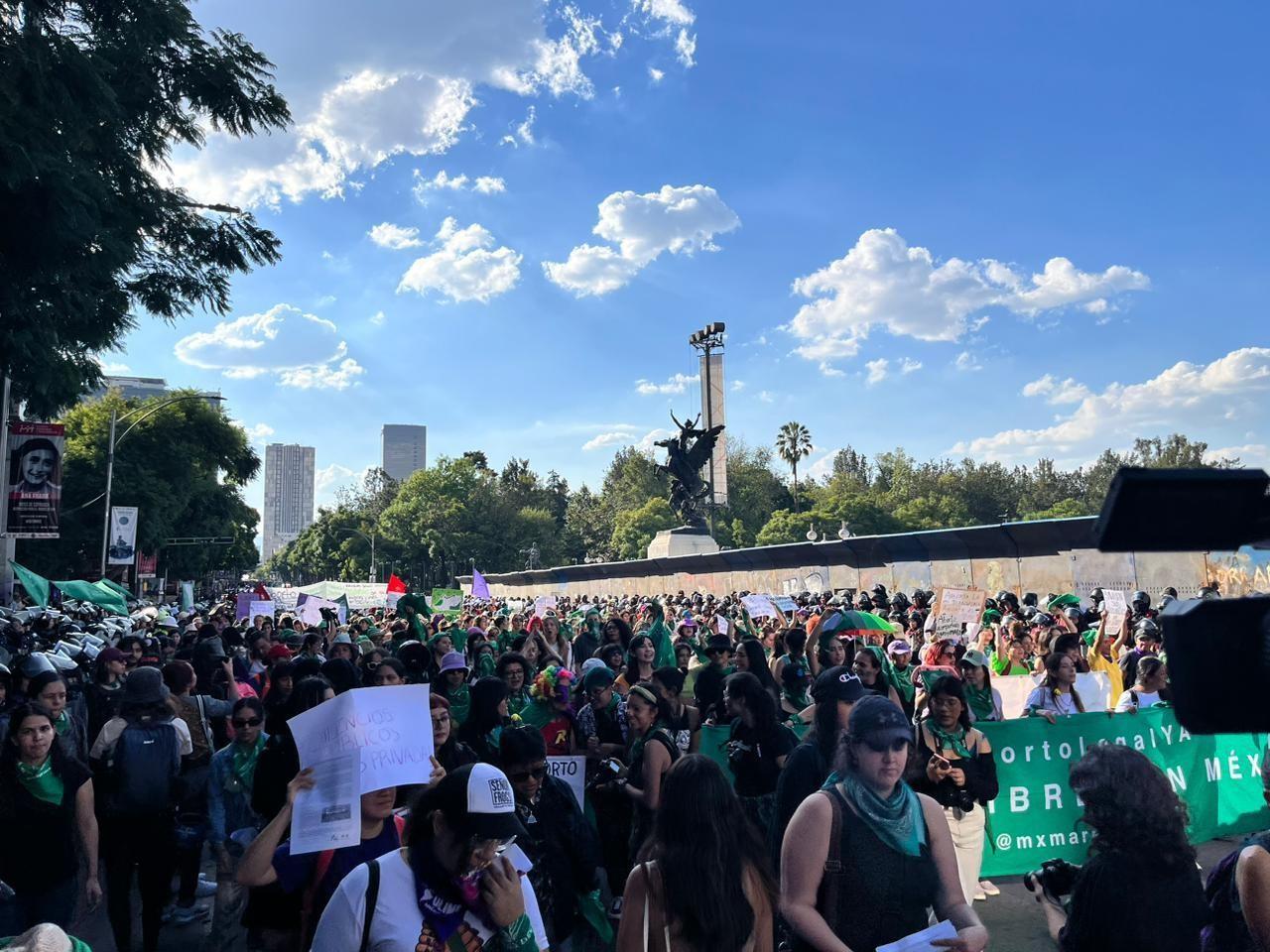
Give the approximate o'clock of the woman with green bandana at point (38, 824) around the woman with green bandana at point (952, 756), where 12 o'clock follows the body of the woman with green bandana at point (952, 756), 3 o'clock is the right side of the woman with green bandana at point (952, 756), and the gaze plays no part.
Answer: the woman with green bandana at point (38, 824) is roughly at 2 o'clock from the woman with green bandana at point (952, 756).

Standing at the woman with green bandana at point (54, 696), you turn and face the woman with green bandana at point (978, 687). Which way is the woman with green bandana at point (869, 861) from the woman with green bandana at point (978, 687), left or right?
right

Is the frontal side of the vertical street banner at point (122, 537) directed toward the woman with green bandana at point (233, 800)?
yes

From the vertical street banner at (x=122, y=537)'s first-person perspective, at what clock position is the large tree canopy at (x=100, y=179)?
The large tree canopy is roughly at 12 o'clock from the vertical street banner.

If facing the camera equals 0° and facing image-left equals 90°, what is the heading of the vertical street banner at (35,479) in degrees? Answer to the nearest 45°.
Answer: approximately 0°

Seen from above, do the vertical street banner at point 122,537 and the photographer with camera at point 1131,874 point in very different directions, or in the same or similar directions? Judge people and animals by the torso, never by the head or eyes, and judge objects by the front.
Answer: very different directions

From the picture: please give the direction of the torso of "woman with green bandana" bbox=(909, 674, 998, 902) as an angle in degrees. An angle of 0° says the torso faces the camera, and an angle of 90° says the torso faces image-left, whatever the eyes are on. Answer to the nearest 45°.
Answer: approximately 0°

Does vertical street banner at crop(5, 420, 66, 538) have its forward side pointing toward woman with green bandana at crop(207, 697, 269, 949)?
yes

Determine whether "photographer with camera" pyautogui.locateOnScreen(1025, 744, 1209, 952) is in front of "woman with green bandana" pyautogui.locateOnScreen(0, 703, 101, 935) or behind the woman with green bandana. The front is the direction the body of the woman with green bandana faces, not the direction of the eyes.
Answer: in front

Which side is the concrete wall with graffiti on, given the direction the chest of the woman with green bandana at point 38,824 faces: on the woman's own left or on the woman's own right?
on the woman's own left

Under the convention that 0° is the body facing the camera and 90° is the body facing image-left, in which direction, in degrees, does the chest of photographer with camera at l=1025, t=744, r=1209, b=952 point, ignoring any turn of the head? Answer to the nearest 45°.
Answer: approximately 135°

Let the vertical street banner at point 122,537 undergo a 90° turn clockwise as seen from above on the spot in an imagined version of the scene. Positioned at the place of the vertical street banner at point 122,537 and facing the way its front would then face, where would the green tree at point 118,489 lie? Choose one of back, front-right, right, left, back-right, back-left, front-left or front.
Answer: right

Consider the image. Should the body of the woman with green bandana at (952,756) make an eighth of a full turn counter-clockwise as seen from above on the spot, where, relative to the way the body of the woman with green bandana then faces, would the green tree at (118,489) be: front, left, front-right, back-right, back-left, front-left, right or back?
back
